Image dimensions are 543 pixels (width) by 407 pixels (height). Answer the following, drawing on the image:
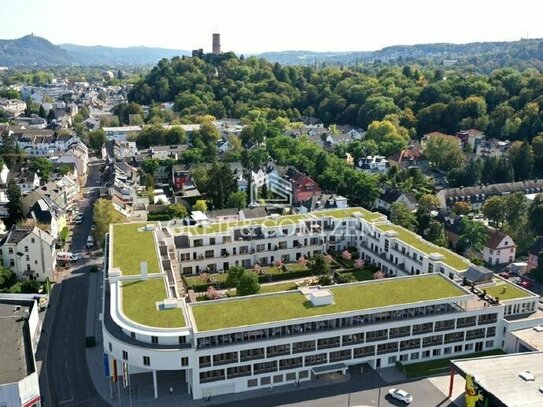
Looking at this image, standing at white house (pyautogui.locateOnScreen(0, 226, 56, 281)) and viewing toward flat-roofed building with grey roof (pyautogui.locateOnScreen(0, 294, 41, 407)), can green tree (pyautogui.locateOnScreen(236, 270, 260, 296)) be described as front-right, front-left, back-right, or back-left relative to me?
front-left

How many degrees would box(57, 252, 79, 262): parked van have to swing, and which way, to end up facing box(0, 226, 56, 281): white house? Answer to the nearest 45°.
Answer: approximately 135° to its right

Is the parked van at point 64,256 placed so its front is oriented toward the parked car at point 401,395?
no

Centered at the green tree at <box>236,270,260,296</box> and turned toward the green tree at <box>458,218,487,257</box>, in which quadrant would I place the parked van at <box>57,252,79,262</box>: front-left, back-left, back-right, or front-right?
back-left

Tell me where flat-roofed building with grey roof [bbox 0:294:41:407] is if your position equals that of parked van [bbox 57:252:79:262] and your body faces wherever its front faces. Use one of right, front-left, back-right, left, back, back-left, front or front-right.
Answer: right

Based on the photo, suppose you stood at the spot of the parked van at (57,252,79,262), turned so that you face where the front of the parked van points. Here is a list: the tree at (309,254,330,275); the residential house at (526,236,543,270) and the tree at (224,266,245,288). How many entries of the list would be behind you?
0

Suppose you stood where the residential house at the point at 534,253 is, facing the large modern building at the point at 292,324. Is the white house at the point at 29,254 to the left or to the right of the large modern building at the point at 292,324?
right

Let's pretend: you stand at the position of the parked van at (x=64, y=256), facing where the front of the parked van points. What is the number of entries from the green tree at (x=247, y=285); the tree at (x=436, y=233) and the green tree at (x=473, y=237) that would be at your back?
0

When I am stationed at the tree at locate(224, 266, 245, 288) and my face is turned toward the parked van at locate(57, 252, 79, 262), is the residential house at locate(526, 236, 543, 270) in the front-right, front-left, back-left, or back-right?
back-right
